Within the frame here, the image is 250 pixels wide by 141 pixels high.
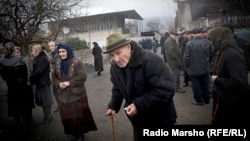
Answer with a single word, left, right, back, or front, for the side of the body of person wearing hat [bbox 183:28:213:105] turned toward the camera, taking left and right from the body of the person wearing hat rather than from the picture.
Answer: back

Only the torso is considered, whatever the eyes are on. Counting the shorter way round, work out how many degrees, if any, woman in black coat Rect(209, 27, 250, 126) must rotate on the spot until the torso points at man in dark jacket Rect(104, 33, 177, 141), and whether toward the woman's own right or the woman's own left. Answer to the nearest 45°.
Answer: approximately 45° to the woman's own left

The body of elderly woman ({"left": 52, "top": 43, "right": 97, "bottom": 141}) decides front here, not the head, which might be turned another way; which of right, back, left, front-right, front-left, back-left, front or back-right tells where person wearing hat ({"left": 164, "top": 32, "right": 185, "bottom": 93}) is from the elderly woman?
back

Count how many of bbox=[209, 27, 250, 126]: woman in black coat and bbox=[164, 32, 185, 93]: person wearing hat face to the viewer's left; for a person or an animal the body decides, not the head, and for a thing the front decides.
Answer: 1

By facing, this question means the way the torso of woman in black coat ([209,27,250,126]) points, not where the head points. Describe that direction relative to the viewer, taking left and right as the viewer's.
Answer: facing to the left of the viewer

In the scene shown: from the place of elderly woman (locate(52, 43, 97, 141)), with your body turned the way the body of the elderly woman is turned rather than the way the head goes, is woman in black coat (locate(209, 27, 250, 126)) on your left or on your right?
on your left

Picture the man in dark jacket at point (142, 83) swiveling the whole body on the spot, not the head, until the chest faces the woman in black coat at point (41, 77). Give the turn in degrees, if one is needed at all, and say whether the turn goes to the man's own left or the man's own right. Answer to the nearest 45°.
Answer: approximately 90° to the man's own right

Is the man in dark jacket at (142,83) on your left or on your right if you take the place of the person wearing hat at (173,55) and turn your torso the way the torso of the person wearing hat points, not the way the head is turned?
on your right

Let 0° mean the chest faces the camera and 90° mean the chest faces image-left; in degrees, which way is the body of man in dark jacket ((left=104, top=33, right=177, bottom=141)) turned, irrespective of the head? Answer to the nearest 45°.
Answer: approximately 45°
